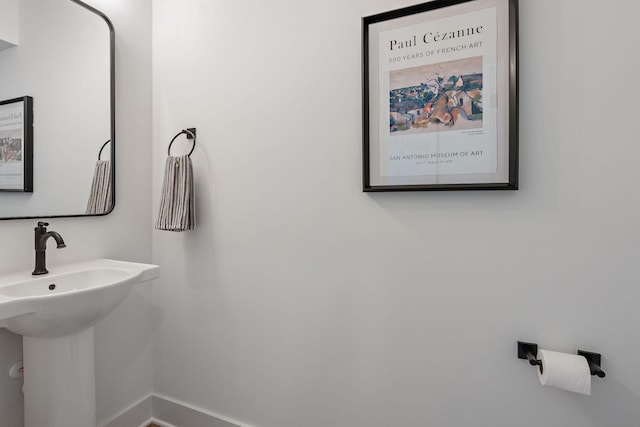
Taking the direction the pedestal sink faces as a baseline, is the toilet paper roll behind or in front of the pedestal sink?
in front

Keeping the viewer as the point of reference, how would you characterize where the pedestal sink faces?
facing the viewer and to the right of the viewer

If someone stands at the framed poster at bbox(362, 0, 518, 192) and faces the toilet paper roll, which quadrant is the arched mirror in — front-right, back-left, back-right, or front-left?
back-right

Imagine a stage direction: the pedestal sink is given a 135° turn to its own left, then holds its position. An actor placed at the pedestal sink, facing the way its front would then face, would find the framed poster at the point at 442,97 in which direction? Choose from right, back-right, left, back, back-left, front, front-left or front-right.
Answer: back-right
